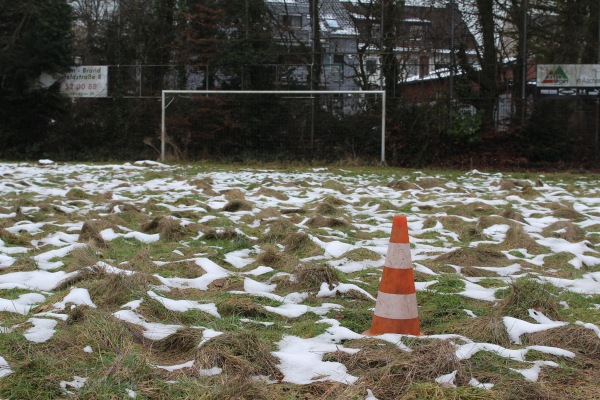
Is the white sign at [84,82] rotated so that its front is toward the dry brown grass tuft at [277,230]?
yes

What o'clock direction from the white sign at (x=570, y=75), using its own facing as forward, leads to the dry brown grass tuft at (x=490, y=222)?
The dry brown grass tuft is roughly at 12 o'clock from the white sign.

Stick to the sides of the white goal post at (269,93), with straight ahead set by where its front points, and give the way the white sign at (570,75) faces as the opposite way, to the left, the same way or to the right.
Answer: the same way

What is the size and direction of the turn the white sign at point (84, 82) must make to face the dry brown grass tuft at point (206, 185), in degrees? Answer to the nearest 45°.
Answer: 0° — it already faces it

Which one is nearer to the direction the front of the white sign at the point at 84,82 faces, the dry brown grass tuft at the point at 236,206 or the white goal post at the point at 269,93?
the dry brown grass tuft

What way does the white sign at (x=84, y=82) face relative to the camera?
toward the camera

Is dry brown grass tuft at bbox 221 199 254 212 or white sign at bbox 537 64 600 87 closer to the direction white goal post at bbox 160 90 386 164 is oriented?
the dry brown grass tuft

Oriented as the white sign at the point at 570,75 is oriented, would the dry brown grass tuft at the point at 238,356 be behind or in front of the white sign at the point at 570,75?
in front

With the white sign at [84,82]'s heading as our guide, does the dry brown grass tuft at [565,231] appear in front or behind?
in front

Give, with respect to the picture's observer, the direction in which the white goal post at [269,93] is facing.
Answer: facing the viewer

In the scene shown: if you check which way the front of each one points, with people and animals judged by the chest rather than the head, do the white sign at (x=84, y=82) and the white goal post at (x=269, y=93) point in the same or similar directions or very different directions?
same or similar directions

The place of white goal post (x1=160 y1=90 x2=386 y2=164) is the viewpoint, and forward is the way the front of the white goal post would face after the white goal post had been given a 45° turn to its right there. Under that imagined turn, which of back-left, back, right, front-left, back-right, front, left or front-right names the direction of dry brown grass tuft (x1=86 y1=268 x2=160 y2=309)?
front-left

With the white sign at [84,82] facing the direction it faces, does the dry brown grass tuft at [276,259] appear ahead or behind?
ahead

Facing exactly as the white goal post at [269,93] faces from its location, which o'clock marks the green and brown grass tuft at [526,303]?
The green and brown grass tuft is roughly at 12 o'clock from the white goal post.

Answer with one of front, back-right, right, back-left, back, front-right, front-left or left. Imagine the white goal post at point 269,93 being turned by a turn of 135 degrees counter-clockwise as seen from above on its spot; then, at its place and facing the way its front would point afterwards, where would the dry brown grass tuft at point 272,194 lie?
back-right

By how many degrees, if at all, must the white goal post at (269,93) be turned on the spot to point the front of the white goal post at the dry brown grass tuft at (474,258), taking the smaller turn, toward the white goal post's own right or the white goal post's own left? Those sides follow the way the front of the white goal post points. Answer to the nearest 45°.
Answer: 0° — it already faces it

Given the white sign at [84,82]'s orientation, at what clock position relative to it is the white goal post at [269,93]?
The white goal post is roughly at 10 o'clock from the white sign.

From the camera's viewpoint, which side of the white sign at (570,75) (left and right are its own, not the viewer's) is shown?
front

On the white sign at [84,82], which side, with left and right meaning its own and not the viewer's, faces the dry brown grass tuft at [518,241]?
front

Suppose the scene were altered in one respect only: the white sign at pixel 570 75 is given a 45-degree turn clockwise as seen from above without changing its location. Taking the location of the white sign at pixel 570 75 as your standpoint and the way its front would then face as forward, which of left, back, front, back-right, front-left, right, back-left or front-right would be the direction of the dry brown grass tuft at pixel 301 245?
front-left
